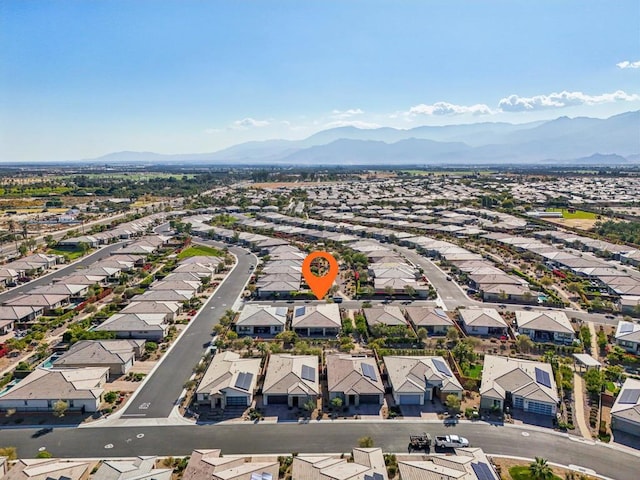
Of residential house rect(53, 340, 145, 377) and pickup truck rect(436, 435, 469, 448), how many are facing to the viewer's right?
2

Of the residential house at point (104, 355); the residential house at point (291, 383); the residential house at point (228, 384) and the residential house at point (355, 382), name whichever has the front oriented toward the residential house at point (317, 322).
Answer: the residential house at point (104, 355)

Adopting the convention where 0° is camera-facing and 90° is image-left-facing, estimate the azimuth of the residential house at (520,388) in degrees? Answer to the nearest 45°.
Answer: approximately 0°

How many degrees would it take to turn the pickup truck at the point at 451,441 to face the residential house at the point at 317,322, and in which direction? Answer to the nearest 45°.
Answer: approximately 135° to its left

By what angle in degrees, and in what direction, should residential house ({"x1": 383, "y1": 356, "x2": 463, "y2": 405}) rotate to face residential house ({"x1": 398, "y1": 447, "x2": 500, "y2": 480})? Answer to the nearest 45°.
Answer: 0° — it already faces it

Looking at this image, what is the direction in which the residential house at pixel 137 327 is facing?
to the viewer's right

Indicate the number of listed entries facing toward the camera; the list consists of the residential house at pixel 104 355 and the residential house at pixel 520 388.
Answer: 1

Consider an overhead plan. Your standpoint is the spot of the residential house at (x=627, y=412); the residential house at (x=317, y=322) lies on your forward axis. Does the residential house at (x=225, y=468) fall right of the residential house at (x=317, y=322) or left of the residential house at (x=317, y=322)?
left

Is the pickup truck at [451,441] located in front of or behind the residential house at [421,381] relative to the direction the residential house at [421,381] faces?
in front

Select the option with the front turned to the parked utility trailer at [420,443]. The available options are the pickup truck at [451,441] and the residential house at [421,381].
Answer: the residential house

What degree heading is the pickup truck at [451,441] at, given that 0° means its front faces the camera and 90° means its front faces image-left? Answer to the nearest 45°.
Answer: approximately 270°
